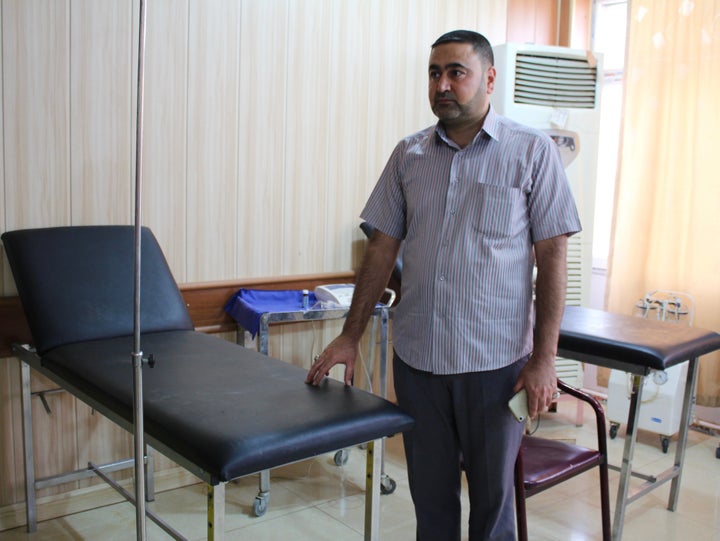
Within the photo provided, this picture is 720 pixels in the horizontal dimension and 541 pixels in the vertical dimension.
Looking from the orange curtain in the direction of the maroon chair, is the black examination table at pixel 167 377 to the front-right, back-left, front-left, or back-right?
front-right

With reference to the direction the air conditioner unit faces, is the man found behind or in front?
in front

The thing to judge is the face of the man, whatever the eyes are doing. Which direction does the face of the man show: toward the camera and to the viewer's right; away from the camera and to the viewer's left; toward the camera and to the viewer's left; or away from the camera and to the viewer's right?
toward the camera and to the viewer's left

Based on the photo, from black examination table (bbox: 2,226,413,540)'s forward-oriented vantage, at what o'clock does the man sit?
The man is roughly at 11 o'clock from the black examination table.

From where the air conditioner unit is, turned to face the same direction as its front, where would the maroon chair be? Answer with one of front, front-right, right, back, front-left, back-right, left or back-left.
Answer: front

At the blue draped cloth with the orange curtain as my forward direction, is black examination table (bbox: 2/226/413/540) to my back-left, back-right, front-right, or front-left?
back-right

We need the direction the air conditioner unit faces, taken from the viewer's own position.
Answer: facing the viewer

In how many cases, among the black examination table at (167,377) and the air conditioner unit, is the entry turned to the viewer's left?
0

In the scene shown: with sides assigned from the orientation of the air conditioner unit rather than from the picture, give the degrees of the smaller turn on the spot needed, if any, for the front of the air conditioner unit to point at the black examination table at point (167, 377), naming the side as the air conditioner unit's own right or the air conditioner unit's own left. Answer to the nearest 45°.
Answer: approximately 45° to the air conditioner unit's own right

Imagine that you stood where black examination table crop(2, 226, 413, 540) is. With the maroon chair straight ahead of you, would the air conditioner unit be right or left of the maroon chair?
left

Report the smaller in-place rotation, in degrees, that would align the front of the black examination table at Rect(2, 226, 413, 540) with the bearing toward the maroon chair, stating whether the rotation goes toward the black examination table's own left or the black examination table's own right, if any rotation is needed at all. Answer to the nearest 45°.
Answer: approximately 45° to the black examination table's own left
